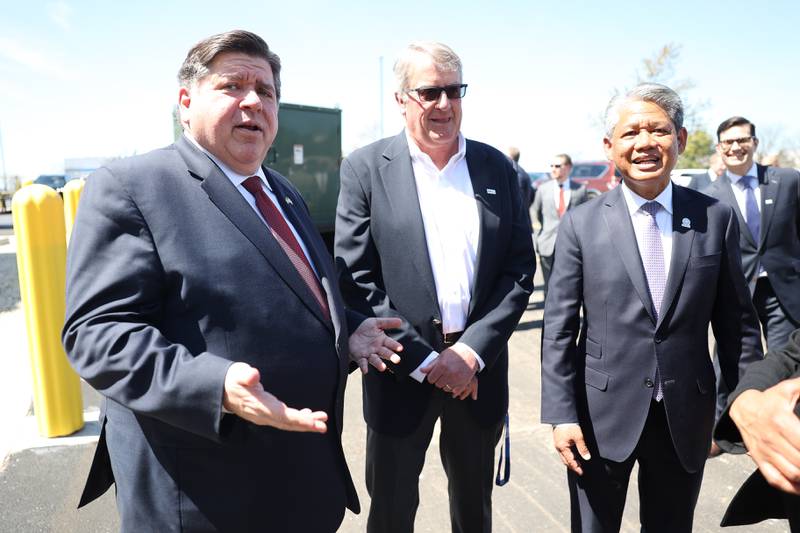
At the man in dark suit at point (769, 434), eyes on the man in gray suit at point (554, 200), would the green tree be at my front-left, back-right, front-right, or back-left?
front-right

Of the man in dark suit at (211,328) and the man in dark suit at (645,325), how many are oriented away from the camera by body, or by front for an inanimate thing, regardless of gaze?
0

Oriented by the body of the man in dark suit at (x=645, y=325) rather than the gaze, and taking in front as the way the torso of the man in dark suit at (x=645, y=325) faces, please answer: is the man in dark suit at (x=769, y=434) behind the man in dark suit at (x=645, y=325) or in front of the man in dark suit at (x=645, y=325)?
in front

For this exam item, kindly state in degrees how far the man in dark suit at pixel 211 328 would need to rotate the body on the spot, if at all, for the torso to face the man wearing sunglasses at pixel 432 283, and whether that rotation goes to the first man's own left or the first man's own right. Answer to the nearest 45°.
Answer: approximately 90° to the first man's own left

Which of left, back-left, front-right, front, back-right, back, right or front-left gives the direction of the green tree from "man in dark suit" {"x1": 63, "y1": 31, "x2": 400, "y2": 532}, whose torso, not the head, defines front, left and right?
left

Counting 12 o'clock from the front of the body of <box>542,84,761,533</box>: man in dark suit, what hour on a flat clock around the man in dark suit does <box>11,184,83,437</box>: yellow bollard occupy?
The yellow bollard is roughly at 3 o'clock from the man in dark suit.

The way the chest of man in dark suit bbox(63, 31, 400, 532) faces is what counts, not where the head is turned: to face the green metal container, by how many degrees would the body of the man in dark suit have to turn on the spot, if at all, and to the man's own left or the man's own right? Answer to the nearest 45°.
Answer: approximately 135° to the man's own left

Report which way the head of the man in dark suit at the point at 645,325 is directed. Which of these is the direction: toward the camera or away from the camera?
toward the camera

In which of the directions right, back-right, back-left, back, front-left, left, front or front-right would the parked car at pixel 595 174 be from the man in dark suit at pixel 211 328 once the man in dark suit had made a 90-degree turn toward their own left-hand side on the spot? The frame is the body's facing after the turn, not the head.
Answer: front

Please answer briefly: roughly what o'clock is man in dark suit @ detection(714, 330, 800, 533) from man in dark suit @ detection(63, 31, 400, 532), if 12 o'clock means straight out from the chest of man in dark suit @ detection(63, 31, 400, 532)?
man in dark suit @ detection(714, 330, 800, 533) is roughly at 11 o'clock from man in dark suit @ detection(63, 31, 400, 532).

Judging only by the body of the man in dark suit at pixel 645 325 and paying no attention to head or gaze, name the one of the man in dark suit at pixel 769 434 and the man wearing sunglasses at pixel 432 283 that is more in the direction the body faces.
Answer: the man in dark suit

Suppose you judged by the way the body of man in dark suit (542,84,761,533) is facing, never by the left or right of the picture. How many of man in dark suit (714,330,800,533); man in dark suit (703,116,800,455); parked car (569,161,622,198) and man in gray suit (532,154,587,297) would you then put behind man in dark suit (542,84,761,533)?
3

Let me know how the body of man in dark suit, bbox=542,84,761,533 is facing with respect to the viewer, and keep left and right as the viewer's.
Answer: facing the viewer

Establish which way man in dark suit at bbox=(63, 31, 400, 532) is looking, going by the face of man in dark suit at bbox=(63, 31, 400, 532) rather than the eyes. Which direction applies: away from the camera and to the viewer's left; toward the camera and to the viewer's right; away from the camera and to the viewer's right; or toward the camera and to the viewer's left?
toward the camera and to the viewer's right

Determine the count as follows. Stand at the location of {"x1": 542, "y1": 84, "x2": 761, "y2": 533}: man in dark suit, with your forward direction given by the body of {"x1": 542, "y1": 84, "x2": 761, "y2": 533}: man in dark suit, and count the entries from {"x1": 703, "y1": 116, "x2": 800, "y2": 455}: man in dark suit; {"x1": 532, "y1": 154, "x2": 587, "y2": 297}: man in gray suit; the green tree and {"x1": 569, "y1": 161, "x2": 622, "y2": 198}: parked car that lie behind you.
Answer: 4

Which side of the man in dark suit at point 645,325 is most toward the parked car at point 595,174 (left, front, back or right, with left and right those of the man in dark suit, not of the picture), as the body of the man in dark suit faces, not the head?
back

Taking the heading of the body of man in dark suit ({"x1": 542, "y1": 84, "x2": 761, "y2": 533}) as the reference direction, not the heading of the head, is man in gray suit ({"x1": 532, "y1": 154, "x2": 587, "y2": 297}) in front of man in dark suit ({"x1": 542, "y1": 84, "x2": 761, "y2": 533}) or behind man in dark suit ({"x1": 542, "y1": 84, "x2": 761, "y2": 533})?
behind

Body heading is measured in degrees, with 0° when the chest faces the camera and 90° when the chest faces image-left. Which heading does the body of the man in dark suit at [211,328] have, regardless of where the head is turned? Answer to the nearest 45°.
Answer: approximately 315°

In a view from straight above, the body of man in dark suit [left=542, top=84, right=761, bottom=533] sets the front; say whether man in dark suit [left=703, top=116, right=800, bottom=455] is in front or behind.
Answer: behind
